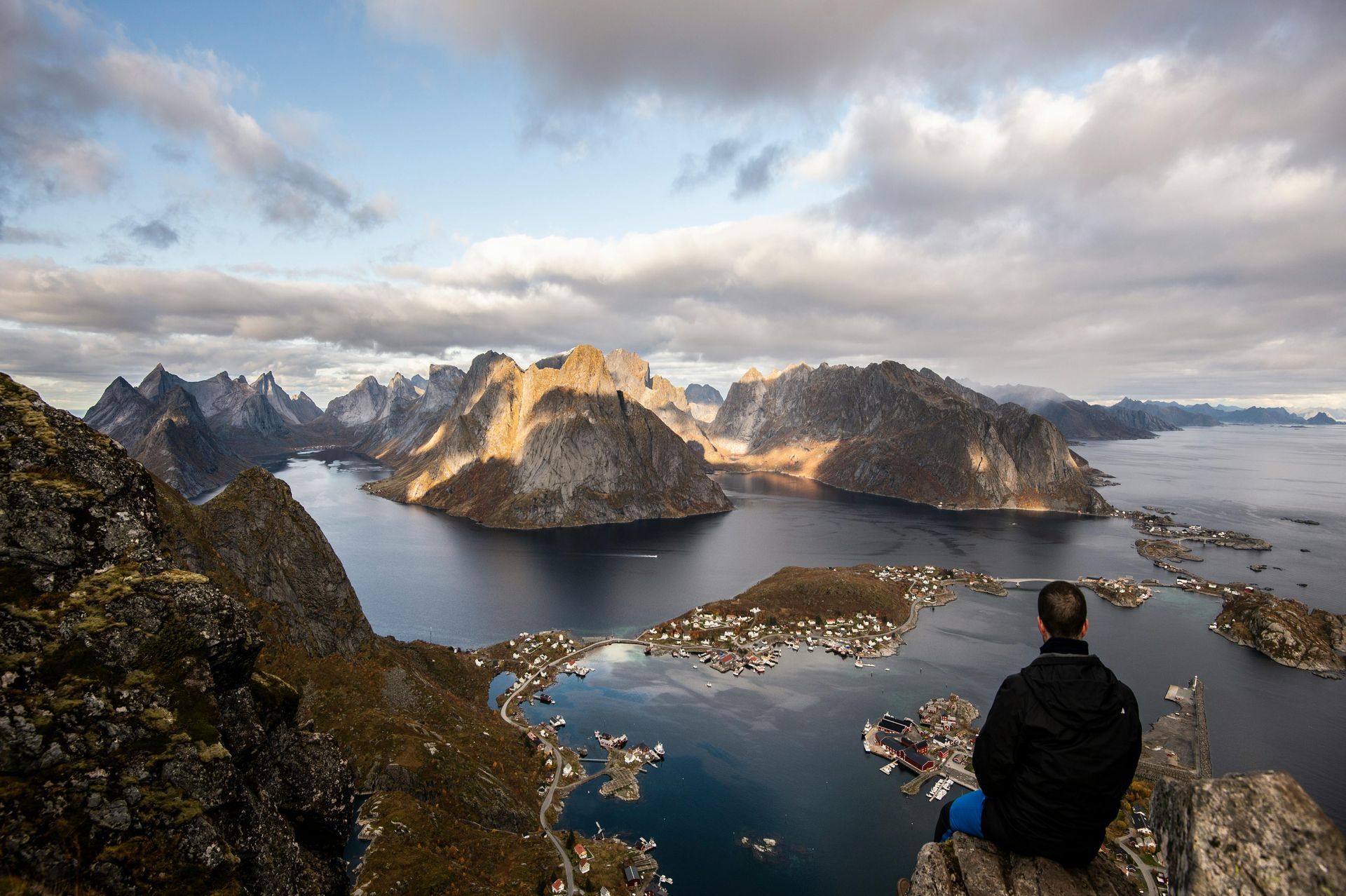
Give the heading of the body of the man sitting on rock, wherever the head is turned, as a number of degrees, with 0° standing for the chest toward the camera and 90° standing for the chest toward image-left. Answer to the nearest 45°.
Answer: approximately 180°

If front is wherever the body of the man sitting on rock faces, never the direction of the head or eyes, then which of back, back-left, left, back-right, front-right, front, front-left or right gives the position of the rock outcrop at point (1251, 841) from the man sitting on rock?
back-right

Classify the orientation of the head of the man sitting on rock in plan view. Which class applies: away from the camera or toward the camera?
away from the camera
